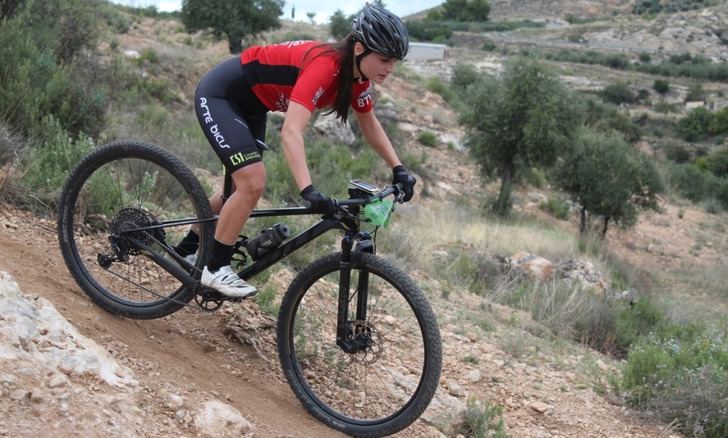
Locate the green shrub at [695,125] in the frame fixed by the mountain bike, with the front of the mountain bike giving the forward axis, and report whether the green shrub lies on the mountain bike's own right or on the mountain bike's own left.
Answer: on the mountain bike's own left

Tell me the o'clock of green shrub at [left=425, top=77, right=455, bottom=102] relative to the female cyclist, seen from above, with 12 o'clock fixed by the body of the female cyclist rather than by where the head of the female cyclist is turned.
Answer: The green shrub is roughly at 8 o'clock from the female cyclist.

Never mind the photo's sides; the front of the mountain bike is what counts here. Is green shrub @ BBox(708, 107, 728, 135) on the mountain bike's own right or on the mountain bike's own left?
on the mountain bike's own left

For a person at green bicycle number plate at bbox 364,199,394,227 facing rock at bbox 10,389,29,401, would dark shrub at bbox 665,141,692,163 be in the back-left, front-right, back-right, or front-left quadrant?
back-right

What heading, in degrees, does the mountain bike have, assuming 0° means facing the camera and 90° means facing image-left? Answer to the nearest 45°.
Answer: approximately 315°

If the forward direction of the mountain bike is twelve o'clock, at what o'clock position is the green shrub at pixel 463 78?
The green shrub is roughly at 8 o'clock from the mountain bike.

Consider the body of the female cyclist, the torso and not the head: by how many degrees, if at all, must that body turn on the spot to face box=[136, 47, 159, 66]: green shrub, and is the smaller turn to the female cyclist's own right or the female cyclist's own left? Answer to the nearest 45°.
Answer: approximately 135° to the female cyclist's own left

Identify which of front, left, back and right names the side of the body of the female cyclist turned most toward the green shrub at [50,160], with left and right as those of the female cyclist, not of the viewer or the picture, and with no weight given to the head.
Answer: back

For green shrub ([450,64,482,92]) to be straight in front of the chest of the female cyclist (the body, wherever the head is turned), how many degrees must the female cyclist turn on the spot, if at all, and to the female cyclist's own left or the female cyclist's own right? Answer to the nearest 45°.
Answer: approximately 135° to the female cyclist's own left

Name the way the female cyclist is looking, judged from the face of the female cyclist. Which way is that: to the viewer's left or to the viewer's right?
to the viewer's right
